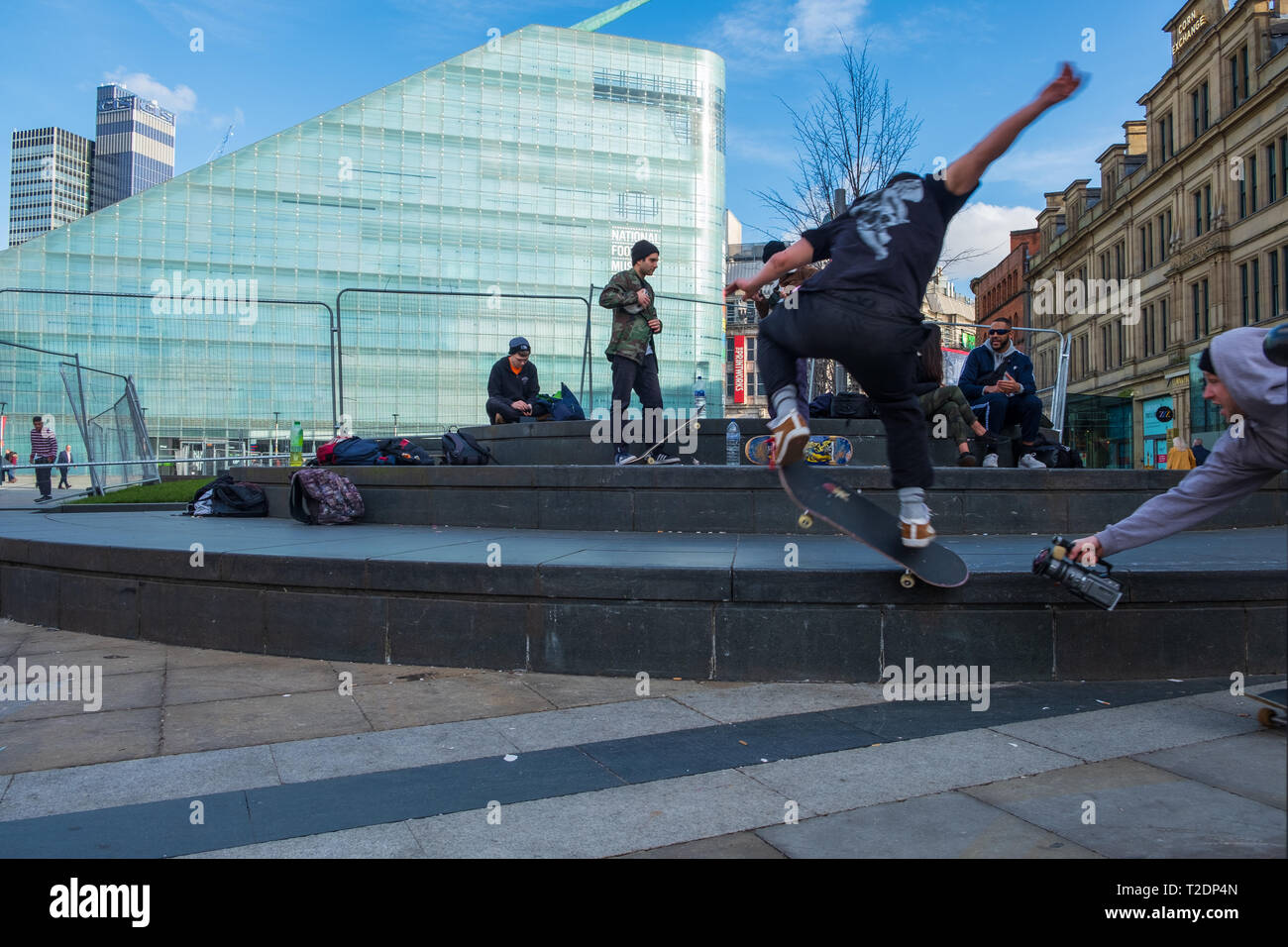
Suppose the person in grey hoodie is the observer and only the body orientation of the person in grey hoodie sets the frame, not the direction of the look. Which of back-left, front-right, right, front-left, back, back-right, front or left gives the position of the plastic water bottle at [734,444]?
front-right

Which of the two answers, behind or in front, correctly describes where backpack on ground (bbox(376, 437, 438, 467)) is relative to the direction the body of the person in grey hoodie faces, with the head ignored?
in front

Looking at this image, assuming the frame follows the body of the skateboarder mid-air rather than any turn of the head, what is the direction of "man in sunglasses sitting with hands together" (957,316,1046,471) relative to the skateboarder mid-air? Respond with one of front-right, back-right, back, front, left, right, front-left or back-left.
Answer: front

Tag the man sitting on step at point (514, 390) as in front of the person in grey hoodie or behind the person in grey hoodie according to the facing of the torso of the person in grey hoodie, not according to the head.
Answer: in front

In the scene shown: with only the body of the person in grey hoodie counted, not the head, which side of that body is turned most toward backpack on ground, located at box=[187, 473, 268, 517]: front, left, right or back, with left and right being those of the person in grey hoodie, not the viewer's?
front

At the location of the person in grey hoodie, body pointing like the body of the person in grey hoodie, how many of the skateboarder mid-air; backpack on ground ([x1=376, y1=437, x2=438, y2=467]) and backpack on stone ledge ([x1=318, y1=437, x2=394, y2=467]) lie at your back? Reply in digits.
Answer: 0

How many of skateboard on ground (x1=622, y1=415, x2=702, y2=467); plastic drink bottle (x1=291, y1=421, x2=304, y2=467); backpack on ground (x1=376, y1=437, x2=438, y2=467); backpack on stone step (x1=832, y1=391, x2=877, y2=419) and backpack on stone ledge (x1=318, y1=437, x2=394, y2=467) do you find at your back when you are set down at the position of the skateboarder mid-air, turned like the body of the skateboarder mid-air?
0

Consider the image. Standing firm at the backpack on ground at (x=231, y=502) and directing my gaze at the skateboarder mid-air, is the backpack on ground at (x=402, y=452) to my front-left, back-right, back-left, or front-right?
front-left

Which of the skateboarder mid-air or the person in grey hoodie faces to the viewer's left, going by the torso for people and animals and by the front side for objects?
the person in grey hoodie

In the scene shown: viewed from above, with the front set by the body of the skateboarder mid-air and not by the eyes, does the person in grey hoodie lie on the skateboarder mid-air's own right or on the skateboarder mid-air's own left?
on the skateboarder mid-air's own right

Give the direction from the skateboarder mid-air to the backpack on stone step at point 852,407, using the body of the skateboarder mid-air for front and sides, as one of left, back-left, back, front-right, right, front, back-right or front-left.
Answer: front

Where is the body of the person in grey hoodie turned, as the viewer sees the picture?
to the viewer's left

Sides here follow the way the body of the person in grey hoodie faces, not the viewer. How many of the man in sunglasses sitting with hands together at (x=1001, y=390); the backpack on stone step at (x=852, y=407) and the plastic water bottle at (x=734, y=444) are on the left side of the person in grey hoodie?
0

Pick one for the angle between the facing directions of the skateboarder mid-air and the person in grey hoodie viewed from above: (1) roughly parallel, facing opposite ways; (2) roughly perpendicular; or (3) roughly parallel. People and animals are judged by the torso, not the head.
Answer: roughly perpendicular

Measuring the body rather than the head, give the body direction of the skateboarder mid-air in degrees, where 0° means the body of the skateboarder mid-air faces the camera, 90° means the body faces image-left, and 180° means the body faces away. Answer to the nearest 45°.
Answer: approximately 180°

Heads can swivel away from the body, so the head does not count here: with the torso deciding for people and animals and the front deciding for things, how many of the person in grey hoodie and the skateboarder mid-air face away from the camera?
1
